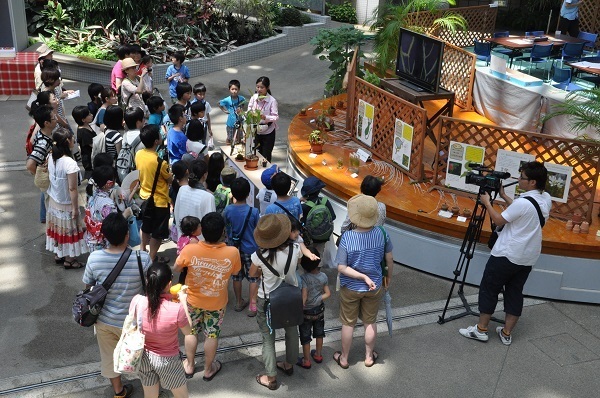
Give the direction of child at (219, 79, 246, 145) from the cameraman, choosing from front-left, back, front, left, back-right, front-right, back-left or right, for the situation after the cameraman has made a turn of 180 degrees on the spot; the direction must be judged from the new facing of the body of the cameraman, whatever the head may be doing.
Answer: back-left

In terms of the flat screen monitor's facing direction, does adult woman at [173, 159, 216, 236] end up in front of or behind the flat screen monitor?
in front

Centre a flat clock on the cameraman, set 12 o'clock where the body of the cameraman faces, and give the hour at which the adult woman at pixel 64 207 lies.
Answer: The adult woman is roughly at 12 o'clock from the cameraman.

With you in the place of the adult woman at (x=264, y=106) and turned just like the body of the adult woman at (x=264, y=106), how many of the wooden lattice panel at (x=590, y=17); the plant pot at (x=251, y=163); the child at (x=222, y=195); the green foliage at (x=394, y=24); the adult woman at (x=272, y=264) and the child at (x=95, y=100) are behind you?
2

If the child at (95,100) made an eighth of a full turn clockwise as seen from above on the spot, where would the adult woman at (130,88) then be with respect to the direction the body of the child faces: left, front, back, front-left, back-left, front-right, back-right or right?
left

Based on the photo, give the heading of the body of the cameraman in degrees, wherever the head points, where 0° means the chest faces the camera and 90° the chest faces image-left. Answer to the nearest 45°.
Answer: approximately 90°

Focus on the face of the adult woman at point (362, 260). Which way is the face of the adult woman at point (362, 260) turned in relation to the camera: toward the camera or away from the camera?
away from the camera

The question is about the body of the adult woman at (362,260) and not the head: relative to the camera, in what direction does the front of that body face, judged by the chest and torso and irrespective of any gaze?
away from the camera

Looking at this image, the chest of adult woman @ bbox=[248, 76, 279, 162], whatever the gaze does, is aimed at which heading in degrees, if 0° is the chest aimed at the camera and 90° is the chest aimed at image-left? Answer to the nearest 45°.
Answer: approximately 45°

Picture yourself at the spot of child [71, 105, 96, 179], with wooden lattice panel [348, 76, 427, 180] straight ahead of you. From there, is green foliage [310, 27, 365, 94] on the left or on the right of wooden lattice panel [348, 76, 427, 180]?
left

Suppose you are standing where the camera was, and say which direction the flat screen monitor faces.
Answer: facing the viewer and to the left of the viewer

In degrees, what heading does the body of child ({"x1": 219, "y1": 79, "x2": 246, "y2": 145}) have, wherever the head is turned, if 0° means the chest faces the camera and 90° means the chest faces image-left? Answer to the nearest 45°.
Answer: approximately 0°

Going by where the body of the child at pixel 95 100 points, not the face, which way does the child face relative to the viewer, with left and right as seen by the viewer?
facing to the right of the viewer

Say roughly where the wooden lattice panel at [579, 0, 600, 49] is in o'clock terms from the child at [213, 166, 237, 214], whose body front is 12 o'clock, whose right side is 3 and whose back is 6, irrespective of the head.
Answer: The wooden lattice panel is roughly at 12 o'clock from the child.

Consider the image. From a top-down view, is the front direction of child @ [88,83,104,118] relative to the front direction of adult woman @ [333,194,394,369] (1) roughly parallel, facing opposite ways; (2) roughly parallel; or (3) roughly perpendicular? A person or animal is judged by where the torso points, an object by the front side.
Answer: roughly perpendicular

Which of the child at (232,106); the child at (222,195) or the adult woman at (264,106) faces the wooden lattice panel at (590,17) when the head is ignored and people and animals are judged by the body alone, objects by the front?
the child at (222,195)
